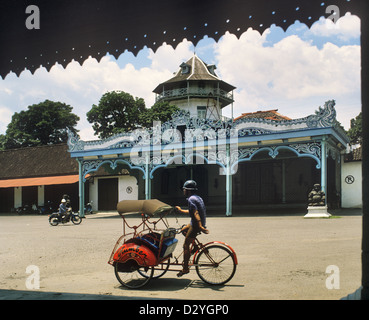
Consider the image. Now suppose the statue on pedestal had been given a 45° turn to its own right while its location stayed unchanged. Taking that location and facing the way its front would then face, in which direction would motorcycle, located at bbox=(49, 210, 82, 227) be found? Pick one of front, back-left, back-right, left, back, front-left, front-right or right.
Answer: front-right

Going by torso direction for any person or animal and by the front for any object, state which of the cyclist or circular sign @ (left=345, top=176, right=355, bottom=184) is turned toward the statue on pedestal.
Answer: the circular sign

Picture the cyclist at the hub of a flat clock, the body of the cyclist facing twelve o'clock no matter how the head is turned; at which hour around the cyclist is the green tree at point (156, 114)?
The green tree is roughly at 3 o'clock from the cyclist.

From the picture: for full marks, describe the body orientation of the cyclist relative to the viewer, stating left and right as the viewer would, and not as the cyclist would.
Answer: facing to the left of the viewer

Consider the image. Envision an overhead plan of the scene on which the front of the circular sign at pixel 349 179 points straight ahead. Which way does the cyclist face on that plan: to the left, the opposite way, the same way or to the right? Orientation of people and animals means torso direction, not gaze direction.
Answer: to the right

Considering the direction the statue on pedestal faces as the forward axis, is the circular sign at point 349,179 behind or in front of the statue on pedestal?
behind

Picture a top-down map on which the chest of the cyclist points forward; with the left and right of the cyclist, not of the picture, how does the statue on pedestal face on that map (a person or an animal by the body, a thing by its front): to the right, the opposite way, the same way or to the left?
to the left

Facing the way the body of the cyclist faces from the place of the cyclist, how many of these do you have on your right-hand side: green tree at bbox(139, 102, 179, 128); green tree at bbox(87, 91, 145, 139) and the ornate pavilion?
3

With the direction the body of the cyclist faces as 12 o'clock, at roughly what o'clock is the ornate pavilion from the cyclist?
The ornate pavilion is roughly at 3 o'clock from the cyclist.
